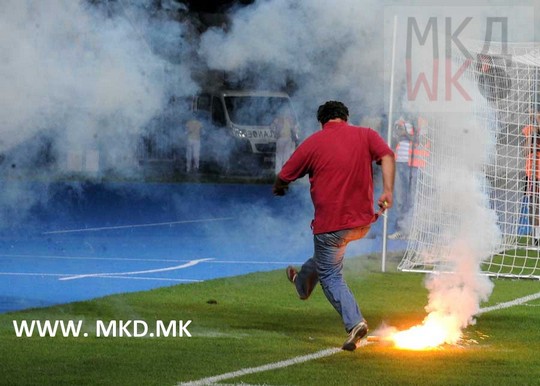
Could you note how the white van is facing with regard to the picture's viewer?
facing the viewer and to the right of the viewer

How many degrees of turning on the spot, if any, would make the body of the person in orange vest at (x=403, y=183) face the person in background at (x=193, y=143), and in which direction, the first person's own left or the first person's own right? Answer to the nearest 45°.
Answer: approximately 90° to the first person's own right
